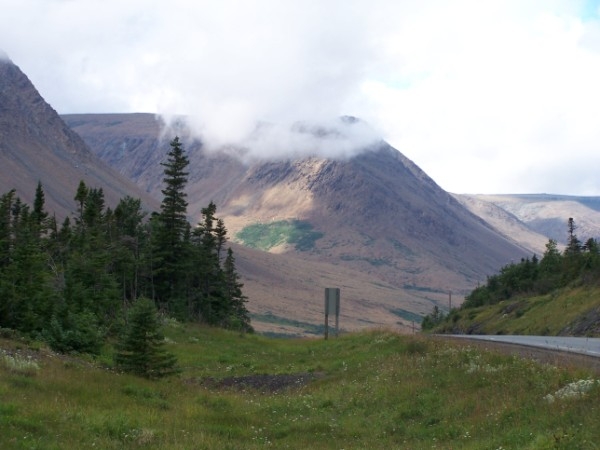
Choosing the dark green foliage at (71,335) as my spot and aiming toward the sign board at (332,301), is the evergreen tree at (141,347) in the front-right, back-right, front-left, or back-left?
back-right

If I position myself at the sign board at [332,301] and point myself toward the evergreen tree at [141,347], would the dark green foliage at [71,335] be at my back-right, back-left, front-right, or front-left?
front-right

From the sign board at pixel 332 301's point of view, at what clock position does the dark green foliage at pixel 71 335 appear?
The dark green foliage is roughly at 7 o'clock from the sign board.

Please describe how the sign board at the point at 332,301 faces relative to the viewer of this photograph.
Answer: facing away from the viewer

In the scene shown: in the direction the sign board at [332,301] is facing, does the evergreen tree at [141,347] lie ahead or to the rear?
to the rear
